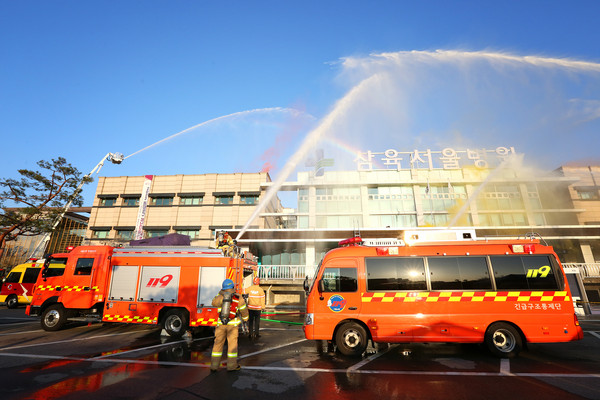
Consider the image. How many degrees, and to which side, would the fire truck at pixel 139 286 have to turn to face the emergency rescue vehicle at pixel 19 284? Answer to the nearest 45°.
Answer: approximately 45° to its right

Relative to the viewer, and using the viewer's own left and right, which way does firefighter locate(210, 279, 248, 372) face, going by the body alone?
facing away from the viewer

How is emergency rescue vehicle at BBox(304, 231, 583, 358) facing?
to the viewer's left

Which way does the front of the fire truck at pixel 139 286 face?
to the viewer's left

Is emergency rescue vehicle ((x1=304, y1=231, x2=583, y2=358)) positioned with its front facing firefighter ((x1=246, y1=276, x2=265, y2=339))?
yes

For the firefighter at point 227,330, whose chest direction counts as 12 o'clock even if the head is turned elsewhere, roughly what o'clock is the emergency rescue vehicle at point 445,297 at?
The emergency rescue vehicle is roughly at 3 o'clock from the firefighter.

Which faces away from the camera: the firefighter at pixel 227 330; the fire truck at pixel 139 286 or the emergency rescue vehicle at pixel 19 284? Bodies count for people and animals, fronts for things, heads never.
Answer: the firefighter

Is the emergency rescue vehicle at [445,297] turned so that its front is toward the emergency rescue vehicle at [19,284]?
yes

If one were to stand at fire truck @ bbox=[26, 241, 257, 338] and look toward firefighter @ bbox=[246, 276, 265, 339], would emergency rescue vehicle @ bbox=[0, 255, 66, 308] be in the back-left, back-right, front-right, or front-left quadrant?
back-left

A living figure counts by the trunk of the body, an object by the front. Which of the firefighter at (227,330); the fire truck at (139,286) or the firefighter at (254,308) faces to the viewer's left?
the fire truck
